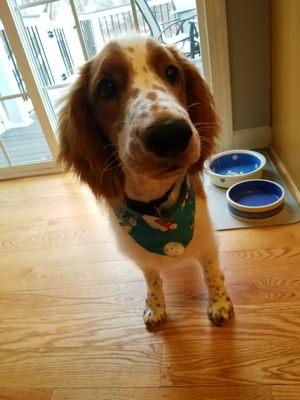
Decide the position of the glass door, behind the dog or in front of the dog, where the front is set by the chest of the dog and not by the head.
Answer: behind

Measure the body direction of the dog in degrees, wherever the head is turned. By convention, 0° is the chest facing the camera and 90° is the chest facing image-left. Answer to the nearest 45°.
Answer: approximately 0°

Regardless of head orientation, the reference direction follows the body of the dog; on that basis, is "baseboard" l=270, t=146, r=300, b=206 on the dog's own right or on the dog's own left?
on the dog's own left

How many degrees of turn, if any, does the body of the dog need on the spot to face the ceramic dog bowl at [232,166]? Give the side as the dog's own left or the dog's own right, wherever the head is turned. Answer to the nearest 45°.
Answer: approximately 135° to the dog's own left

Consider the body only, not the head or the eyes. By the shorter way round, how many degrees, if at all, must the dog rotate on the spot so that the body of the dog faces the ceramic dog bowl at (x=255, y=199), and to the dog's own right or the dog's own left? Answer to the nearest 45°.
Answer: approximately 135° to the dog's own left

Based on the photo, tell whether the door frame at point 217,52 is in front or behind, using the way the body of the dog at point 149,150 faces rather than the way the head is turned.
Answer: behind
